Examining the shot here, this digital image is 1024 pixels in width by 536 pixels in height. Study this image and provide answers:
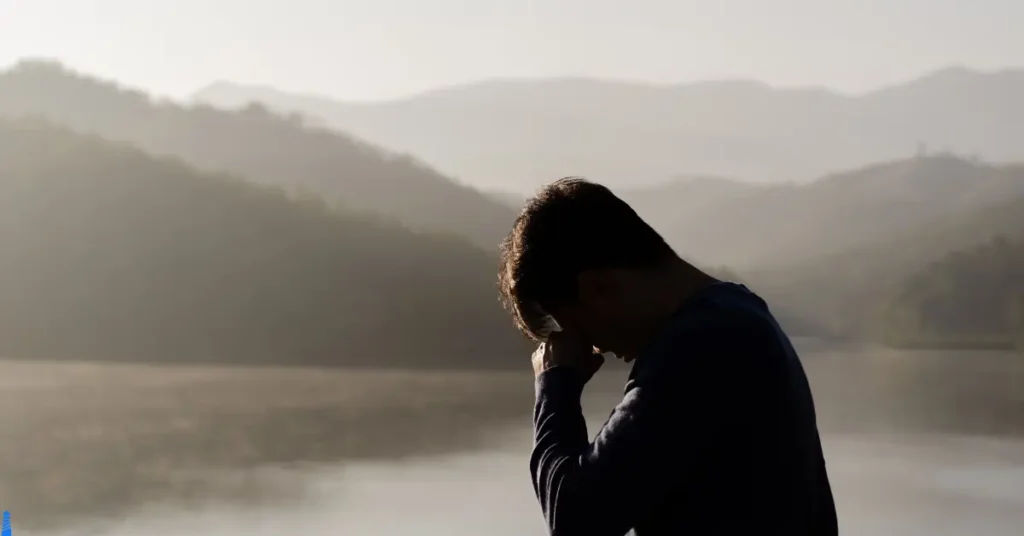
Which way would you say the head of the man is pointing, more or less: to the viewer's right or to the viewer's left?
to the viewer's left

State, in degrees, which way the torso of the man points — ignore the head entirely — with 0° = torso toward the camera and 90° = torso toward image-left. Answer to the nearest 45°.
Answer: approximately 90°
